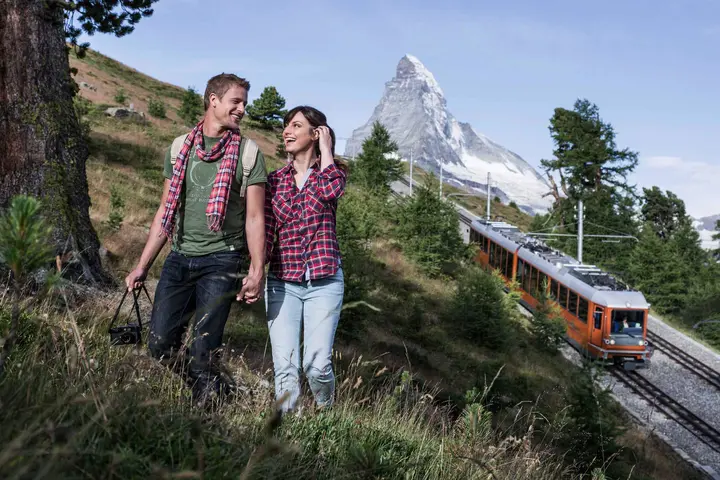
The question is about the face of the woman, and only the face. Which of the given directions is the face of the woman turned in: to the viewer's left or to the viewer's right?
to the viewer's left

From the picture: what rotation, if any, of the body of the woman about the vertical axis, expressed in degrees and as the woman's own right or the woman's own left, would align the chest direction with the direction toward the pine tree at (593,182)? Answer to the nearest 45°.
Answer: approximately 135° to the woman's own left

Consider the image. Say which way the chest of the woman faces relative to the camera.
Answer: toward the camera

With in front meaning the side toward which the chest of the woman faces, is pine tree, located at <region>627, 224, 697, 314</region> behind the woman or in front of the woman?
behind

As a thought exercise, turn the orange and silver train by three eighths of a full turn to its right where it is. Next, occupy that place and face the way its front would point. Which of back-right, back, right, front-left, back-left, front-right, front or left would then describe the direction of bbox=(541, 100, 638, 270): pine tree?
right

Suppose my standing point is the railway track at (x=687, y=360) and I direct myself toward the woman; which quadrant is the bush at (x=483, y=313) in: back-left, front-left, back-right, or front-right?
front-right

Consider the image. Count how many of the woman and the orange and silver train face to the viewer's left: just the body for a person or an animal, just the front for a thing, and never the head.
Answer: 0

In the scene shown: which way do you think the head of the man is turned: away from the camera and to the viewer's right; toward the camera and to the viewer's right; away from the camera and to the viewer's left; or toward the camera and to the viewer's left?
toward the camera and to the viewer's right

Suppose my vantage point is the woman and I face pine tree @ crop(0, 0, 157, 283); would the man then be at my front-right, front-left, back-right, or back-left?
front-left
